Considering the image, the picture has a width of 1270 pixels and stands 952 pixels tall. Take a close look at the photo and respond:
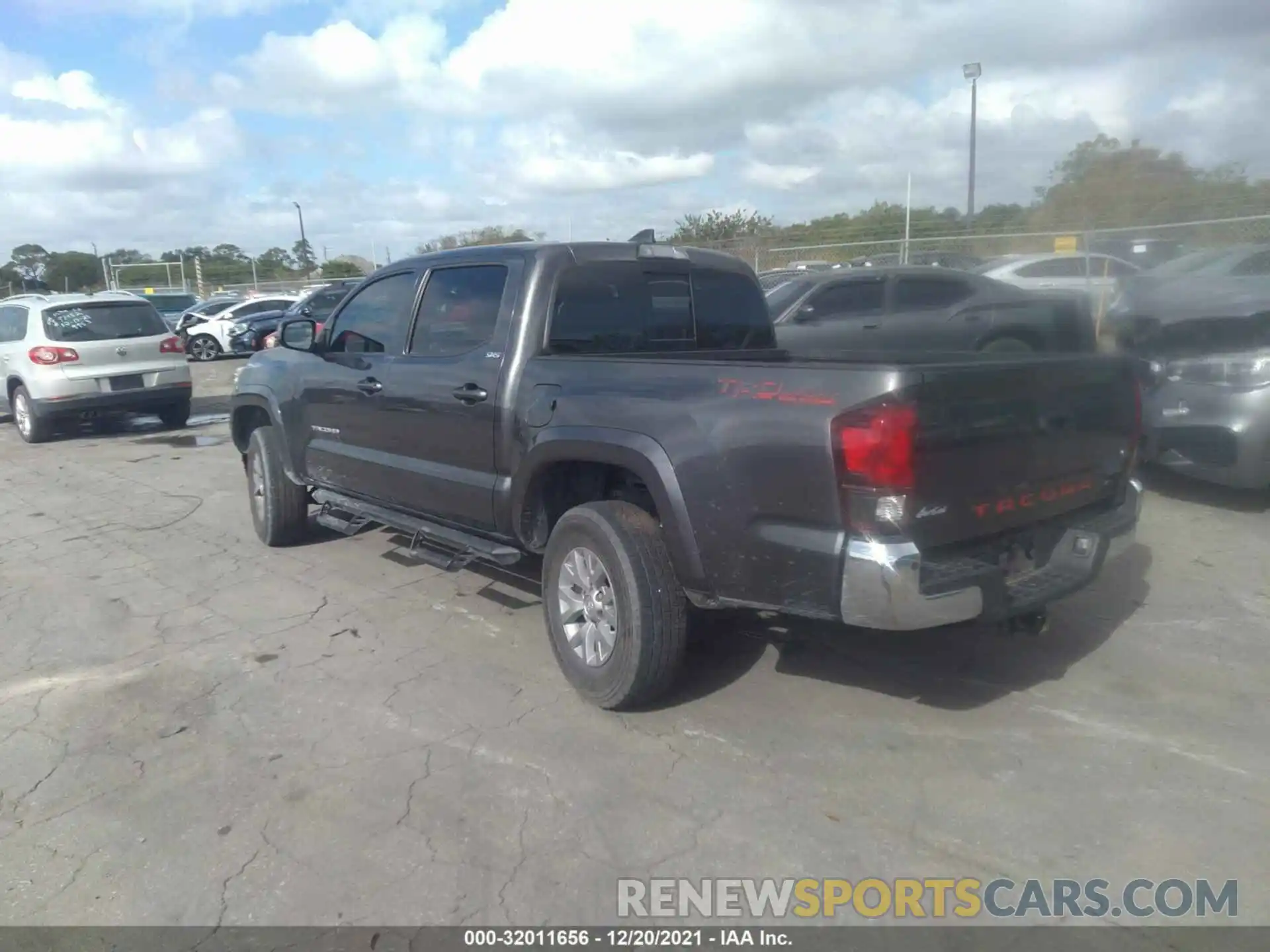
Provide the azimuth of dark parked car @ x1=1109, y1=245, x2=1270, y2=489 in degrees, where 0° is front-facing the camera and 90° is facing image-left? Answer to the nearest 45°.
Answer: approximately 45°

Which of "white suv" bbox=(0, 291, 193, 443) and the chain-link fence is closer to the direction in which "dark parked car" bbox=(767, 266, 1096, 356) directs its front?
the white suv

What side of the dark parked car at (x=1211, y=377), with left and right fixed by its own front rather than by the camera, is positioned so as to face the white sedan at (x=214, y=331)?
right

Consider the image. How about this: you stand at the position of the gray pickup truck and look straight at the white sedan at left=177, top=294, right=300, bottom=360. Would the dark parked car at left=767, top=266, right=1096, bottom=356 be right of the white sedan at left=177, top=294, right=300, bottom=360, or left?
right

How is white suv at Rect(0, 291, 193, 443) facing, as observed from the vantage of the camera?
facing away from the viewer and to the left of the viewer

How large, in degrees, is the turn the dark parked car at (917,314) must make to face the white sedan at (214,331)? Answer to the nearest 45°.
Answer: approximately 45° to its right

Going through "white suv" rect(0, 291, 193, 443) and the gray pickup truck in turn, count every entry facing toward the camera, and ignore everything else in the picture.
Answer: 0

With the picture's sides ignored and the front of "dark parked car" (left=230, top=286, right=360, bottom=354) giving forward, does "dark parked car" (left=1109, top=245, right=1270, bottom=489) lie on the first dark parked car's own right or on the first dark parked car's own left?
on the first dark parked car's own left

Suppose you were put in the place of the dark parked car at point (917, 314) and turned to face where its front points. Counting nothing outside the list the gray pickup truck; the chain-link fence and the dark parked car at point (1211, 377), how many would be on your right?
1

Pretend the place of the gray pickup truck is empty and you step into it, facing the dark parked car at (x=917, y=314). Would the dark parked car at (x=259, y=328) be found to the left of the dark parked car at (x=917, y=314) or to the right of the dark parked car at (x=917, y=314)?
left

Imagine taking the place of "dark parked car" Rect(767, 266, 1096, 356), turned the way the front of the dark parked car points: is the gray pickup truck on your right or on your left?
on your left

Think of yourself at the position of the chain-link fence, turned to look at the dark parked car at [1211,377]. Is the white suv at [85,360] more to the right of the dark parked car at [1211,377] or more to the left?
right

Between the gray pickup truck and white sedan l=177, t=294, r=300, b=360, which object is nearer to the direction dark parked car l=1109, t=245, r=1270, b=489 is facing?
the gray pickup truck

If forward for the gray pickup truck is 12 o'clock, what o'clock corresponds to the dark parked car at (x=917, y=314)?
The dark parked car is roughly at 2 o'clock from the gray pickup truck.

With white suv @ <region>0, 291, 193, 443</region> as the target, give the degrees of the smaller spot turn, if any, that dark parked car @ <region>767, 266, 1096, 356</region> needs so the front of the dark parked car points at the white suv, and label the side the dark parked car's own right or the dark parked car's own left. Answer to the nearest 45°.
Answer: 0° — it already faces it

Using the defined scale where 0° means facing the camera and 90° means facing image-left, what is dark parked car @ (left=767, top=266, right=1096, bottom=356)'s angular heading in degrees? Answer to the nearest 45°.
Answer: approximately 90°

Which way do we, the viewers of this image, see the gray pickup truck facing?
facing away from the viewer and to the left of the viewer

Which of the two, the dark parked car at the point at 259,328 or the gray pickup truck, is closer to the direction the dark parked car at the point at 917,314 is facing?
the dark parked car
